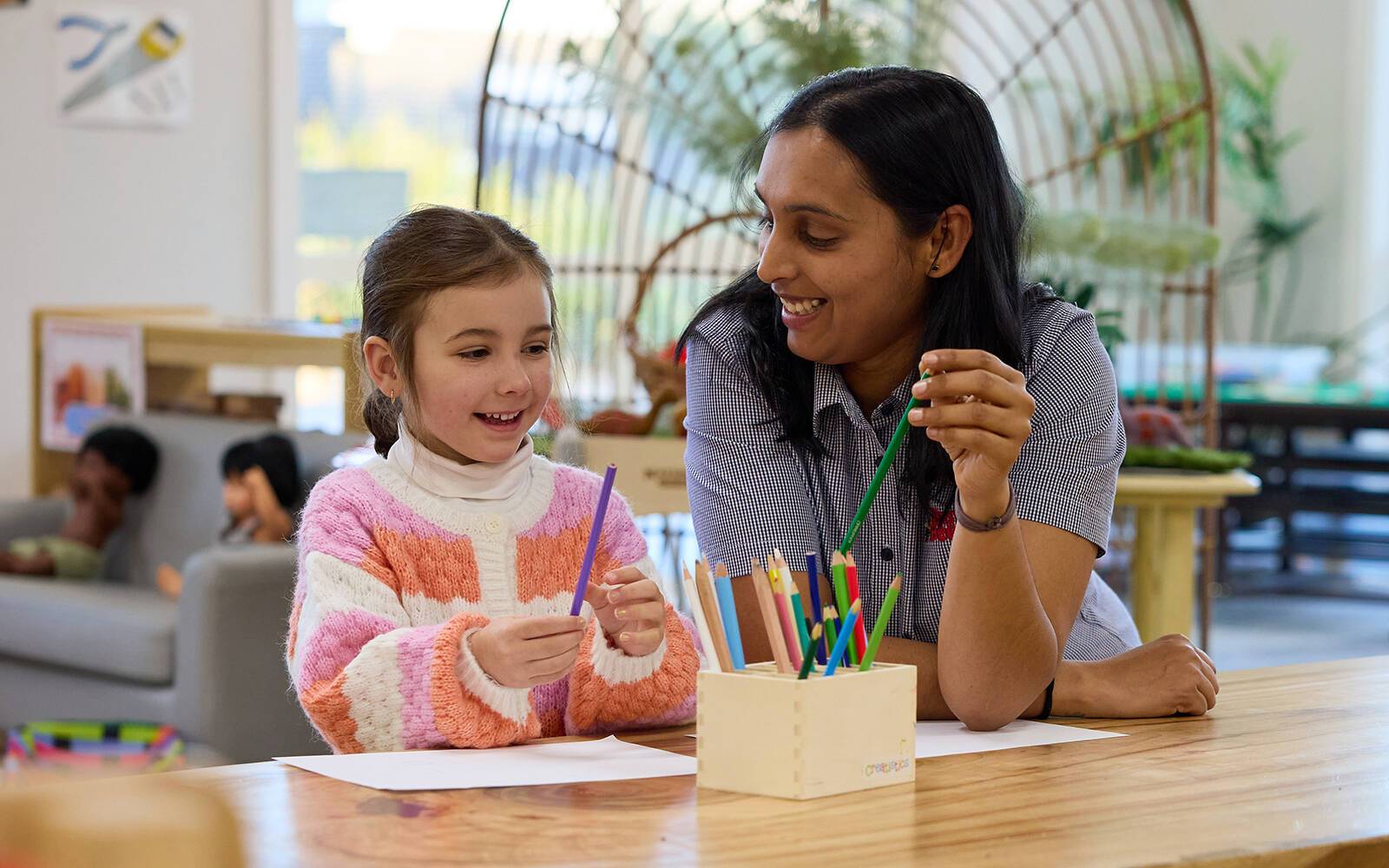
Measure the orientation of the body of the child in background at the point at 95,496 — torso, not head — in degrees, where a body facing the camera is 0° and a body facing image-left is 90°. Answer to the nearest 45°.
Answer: approximately 45°

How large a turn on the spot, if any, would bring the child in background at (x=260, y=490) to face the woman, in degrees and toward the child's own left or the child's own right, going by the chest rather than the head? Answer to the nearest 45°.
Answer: approximately 45° to the child's own left

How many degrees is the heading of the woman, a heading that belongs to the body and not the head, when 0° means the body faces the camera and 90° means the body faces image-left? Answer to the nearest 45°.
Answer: approximately 45°

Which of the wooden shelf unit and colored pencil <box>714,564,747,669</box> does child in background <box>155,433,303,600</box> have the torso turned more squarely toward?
the colored pencil

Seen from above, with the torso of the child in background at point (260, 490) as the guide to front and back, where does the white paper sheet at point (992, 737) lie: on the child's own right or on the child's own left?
on the child's own left
